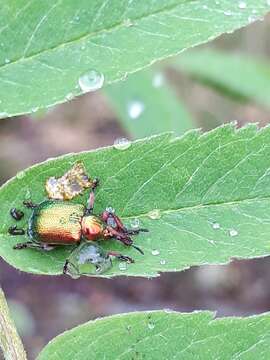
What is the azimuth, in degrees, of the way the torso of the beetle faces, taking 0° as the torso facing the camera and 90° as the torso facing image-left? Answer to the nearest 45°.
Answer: approximately 270°

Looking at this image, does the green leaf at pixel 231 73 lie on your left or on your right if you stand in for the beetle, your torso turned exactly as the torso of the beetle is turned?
on your left

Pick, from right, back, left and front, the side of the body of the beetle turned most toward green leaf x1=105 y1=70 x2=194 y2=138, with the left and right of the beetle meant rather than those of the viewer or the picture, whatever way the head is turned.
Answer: left
